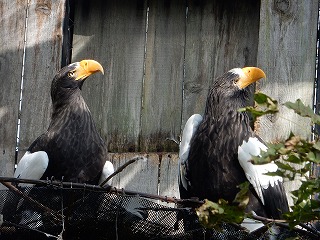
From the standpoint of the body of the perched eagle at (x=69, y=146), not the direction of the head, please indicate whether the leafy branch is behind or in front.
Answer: in front

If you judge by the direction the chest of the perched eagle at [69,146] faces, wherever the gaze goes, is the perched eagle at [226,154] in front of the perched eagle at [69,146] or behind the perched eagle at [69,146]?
in front

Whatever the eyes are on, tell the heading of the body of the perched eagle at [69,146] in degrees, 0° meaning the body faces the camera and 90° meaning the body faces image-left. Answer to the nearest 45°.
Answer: approximately 315°
